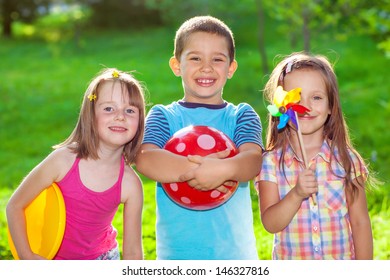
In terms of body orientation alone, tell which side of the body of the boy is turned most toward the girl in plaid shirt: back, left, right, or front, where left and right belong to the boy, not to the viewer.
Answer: left

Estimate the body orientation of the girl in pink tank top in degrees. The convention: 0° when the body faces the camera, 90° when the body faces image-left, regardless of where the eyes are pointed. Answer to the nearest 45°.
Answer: approximately 0°

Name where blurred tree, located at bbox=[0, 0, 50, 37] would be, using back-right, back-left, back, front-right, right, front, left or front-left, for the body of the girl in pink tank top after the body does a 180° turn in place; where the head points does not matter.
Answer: front

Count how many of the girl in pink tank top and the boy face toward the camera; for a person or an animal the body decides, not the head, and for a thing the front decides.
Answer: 2

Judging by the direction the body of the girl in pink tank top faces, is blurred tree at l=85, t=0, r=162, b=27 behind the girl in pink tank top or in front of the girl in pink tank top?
behind

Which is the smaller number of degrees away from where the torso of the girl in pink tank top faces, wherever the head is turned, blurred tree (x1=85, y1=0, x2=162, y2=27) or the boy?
the boy
